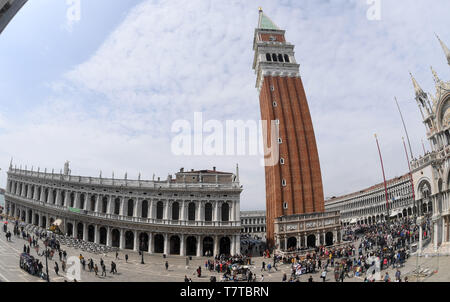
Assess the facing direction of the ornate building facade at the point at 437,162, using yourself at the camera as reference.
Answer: facing the viewer and to the left of the viewer

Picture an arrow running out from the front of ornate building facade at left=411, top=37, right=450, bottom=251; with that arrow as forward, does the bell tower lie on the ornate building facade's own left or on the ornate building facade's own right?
on the ornate building facade's own right
